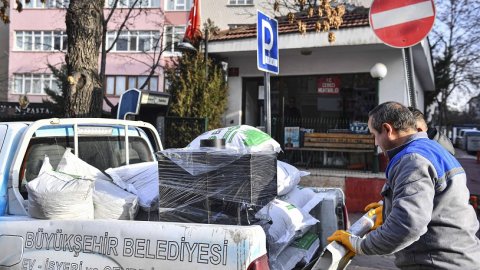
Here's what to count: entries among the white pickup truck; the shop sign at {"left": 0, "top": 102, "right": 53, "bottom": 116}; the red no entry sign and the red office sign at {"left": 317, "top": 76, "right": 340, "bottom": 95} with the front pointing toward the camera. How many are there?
3

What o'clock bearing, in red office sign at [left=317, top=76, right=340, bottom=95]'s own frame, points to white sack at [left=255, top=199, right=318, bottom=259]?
The white sack is roughly at 12 o'clock from the red office sign.

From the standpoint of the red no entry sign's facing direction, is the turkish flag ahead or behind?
behind

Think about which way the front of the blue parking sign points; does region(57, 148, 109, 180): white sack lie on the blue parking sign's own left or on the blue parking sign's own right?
on the blue parking sign's own right

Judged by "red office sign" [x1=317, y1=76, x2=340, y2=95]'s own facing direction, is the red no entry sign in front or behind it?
in front

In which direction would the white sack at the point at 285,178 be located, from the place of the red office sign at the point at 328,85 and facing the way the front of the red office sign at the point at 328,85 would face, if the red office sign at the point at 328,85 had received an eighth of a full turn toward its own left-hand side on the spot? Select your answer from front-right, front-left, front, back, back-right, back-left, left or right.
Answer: front-right

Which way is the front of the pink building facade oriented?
toward the camera

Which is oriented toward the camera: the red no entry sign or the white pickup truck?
the red no entry sign

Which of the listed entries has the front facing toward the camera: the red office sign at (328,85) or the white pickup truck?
the red office sign

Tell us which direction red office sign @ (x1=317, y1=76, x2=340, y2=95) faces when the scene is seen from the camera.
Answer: facing the viewer

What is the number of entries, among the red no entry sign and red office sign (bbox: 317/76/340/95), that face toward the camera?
2

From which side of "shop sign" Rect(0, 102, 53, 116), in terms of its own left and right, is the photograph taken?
front

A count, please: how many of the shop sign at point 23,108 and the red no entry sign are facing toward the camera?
2

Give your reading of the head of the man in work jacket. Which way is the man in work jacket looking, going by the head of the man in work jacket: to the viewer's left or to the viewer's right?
to the viewer's left

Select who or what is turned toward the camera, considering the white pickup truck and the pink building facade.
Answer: the pink building facade

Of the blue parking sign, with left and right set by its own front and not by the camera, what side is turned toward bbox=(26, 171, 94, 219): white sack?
right

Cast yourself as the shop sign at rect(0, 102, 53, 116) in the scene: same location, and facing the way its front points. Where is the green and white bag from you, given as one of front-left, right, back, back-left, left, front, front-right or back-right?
front

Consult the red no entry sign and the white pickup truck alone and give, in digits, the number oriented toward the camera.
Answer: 1
